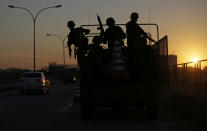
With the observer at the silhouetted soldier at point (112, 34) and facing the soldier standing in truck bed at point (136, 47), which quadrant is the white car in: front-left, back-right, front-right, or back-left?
back-left

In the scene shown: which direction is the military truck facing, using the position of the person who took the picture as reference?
facing away from the viewer
